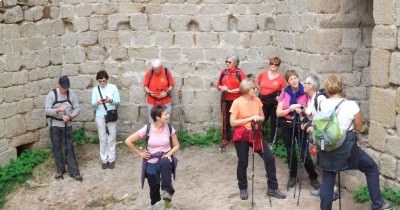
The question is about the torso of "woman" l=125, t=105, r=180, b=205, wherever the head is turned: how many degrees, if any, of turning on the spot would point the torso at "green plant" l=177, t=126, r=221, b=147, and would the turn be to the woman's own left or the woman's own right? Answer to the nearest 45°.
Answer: approximately 180°

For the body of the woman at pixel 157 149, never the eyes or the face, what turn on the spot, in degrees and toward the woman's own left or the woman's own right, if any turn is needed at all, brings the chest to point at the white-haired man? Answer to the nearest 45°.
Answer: approximately 180°

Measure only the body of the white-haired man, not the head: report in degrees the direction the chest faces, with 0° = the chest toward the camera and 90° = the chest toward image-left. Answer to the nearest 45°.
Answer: approximately 0°

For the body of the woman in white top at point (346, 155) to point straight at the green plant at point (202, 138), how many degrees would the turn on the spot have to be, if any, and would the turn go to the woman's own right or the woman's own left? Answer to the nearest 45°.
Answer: approximately 45° to the woman's own left

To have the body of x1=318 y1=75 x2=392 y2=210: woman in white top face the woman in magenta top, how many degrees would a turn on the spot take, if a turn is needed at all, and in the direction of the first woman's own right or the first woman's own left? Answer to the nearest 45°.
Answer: approximately 45° to the first woman's own left

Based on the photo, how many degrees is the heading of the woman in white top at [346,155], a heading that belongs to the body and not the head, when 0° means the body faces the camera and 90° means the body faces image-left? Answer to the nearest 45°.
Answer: approximately 180°

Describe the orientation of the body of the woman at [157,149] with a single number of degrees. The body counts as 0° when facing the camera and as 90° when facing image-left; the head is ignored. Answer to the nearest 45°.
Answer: approximately 0°
